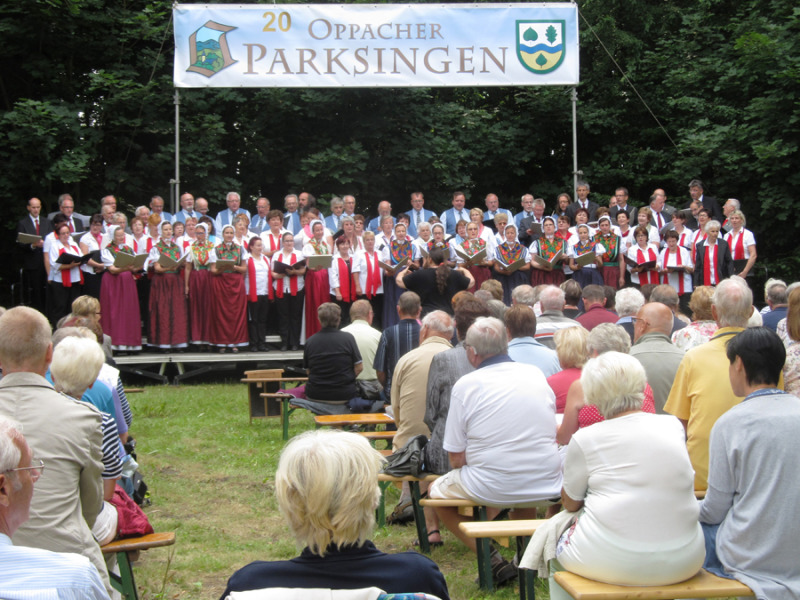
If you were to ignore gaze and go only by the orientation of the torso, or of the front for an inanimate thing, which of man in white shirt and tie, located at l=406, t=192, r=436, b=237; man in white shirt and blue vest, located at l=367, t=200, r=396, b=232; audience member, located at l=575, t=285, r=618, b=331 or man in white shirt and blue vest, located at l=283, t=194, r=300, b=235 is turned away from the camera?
the audience member

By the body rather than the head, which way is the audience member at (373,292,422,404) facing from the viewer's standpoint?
away from the camera

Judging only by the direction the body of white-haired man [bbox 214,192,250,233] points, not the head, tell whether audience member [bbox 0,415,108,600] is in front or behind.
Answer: in front

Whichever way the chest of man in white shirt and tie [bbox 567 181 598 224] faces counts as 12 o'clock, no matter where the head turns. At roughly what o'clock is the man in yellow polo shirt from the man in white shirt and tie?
The man in yellow polo shirt is roughly at 12 o'clock from the man in white shirt and tie.

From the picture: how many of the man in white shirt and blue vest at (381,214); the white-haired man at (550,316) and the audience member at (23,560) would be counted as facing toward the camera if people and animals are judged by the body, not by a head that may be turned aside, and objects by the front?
1

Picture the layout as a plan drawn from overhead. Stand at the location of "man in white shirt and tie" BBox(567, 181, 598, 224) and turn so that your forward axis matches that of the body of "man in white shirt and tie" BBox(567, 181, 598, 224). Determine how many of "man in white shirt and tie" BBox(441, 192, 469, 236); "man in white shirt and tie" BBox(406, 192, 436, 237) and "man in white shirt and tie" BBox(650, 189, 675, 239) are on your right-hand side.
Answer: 2

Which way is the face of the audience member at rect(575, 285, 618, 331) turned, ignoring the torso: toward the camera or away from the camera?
away from the camera

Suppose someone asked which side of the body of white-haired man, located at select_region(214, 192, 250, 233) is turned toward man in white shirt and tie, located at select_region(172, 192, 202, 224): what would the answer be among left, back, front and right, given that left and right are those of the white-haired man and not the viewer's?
right

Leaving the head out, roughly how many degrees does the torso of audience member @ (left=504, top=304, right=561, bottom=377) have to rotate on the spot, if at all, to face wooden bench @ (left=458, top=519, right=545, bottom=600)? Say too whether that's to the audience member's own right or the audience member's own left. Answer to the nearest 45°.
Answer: approximately 135° to the audience member's own left

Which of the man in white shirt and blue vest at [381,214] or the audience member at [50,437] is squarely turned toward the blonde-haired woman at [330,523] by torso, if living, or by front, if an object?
the man in white shirt and blue vest

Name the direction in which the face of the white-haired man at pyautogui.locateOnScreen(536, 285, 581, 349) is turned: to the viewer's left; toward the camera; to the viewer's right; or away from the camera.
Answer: away from the camera

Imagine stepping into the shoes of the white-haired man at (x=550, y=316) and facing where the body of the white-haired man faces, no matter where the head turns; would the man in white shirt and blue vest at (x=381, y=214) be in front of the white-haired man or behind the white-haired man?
in front

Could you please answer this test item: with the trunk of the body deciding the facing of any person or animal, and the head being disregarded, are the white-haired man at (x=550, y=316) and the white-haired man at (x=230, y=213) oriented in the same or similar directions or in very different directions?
very different directions

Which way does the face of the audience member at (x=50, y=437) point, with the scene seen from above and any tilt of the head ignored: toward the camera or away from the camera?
away from the camera

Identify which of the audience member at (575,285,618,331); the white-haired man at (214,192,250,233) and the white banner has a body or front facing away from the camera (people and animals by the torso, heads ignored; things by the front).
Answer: the audience member

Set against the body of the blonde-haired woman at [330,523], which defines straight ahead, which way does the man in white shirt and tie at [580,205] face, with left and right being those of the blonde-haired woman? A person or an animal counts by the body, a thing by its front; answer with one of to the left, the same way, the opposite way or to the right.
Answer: the opposite way

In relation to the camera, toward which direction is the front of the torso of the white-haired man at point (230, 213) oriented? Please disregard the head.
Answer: toward the camera

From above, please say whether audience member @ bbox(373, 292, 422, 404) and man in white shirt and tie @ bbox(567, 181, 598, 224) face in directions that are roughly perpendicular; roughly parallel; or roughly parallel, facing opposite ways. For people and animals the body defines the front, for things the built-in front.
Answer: roughly parallel, facing opposite ways

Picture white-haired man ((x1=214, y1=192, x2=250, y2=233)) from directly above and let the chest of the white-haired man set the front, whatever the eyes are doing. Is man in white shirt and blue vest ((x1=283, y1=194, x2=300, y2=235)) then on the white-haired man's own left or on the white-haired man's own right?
on the white-haired man's own left

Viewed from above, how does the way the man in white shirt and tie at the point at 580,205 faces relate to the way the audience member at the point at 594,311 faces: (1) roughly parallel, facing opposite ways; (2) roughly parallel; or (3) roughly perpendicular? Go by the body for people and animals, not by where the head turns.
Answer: roughly parallel, facing opposite ways
